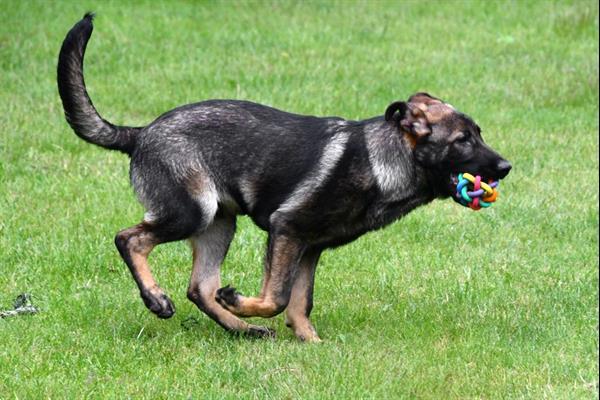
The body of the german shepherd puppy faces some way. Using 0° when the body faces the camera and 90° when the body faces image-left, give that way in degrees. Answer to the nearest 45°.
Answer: approximately 270°
